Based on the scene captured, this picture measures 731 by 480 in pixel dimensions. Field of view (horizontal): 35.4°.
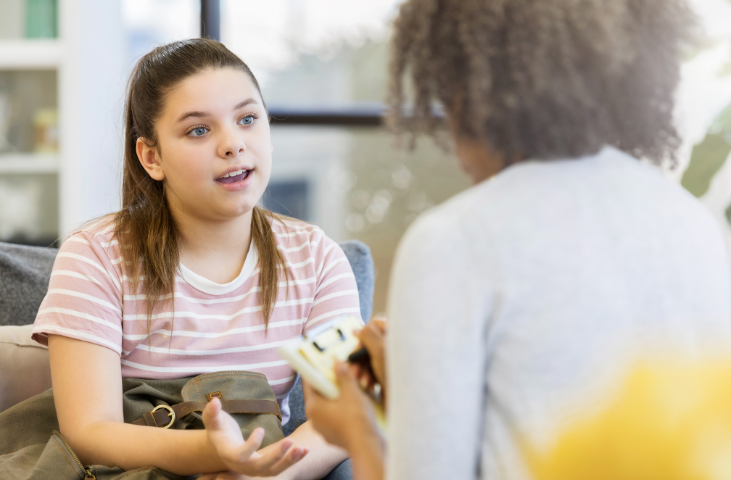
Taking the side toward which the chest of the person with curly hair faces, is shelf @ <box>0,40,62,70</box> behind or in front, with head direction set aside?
in front

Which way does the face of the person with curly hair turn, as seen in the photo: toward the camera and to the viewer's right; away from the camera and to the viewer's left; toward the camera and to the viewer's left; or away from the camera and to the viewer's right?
away from the camera and to the viewer's left

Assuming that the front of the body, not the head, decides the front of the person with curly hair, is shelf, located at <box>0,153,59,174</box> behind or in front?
in front

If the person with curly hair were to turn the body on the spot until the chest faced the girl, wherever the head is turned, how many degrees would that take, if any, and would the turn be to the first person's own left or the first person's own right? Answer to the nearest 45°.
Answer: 0° — they already face them

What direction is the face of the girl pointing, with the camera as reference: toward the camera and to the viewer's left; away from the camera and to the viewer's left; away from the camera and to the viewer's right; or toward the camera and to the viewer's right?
toward the camera and to the viewer's right

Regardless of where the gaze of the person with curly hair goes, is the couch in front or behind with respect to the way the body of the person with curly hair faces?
in front

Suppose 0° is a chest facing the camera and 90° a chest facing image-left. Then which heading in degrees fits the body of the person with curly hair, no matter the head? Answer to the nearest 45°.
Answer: approximately 135°
